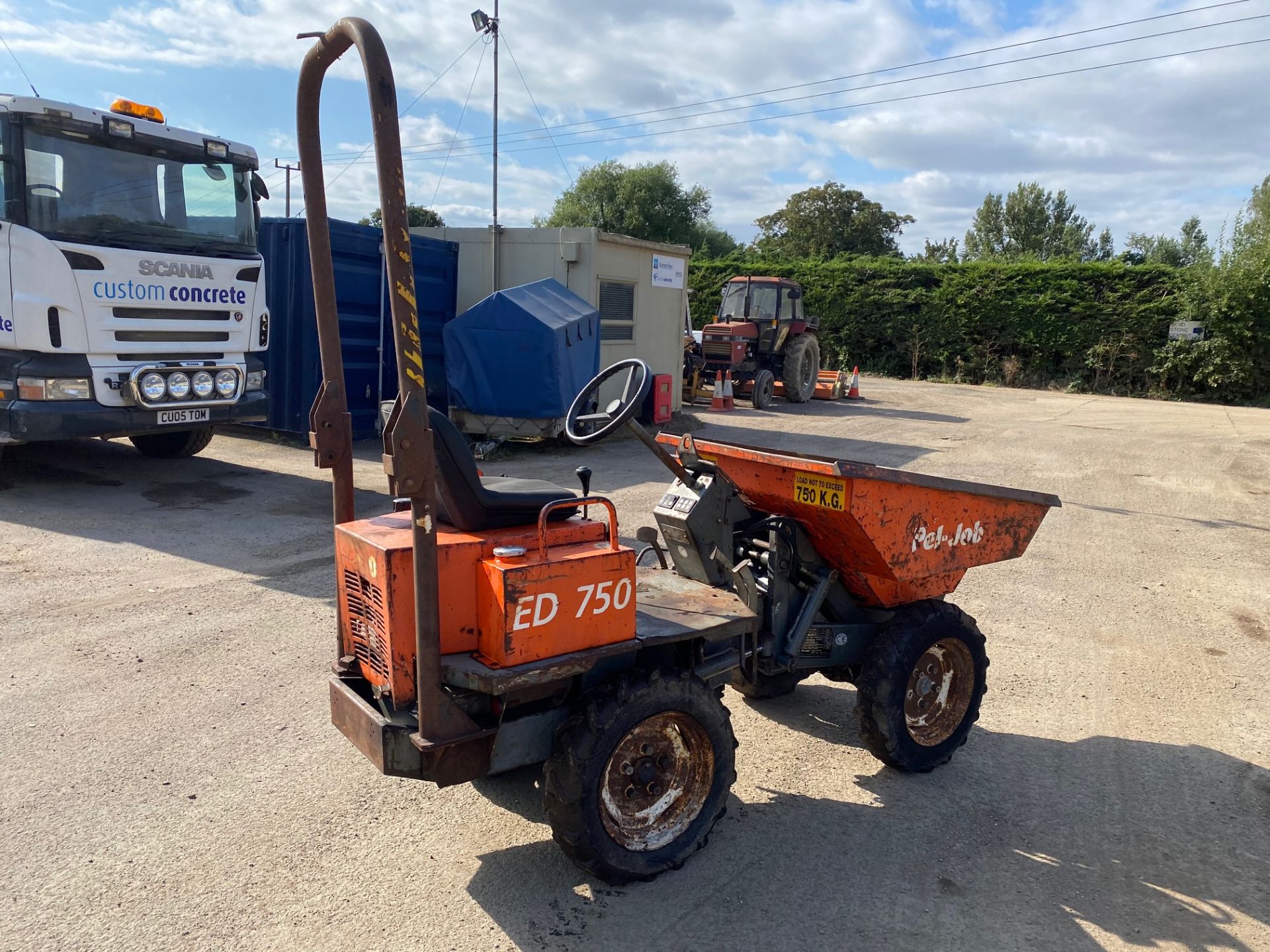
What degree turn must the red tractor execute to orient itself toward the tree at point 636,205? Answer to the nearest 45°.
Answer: approximately 135° to its right

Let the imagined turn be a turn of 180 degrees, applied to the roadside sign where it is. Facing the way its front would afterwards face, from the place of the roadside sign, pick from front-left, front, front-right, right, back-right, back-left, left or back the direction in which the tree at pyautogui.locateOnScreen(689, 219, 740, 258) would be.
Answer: front-left

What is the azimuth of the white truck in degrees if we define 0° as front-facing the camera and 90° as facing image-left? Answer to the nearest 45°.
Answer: approximately 315°

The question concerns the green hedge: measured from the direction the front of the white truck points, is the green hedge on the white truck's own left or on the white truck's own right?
on the white truck's own left

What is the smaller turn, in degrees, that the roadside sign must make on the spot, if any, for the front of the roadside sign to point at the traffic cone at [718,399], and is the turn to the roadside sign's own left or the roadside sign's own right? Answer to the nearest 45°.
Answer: approximately 45° to the roadside sign's own right

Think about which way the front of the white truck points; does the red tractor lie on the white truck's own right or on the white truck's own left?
on the white truck's own left
